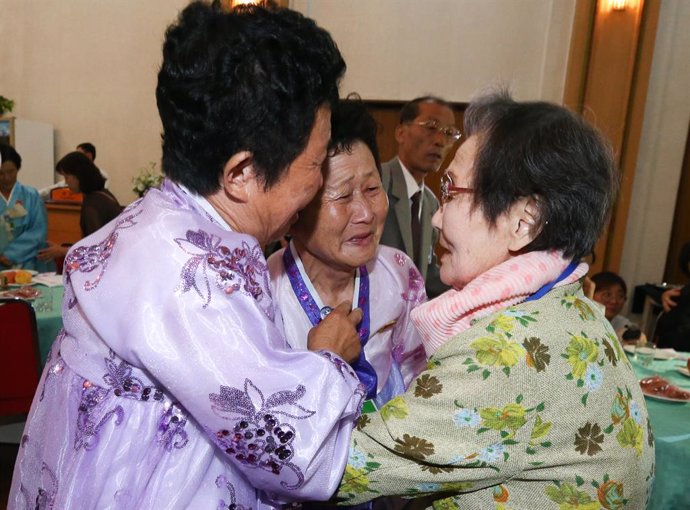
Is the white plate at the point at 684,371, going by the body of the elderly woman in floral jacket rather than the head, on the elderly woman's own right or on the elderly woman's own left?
on the elderly woman's own right

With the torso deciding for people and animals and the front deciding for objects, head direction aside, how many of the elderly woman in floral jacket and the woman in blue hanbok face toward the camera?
1

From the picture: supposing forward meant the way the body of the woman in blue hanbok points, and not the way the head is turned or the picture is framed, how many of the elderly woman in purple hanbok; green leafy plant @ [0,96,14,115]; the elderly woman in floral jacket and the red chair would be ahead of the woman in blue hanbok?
3

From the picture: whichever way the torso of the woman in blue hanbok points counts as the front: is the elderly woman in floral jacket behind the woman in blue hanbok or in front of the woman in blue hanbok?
in front

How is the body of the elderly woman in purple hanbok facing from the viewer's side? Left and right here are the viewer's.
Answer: facing away from the viewer and to the right of the viewer

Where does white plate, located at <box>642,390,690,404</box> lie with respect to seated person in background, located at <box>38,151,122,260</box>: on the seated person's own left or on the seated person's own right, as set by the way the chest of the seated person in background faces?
on the seated person's own left

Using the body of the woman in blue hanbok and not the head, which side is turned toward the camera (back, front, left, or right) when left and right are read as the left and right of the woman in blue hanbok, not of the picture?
front

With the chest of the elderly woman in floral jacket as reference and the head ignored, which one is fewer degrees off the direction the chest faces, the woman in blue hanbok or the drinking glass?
the woman in blue hanbok

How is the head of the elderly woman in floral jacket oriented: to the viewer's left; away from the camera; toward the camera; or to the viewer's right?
to the viewer's left

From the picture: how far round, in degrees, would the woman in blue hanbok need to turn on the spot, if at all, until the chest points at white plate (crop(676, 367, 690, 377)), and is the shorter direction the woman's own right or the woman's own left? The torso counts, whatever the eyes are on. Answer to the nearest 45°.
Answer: approximately 45° to the woman's own left

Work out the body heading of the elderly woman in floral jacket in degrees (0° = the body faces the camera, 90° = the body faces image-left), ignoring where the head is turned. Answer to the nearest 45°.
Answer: approximately 90°

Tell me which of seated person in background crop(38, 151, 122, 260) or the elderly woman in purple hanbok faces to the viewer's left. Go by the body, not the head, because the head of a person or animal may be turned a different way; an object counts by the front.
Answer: the seated person in background
